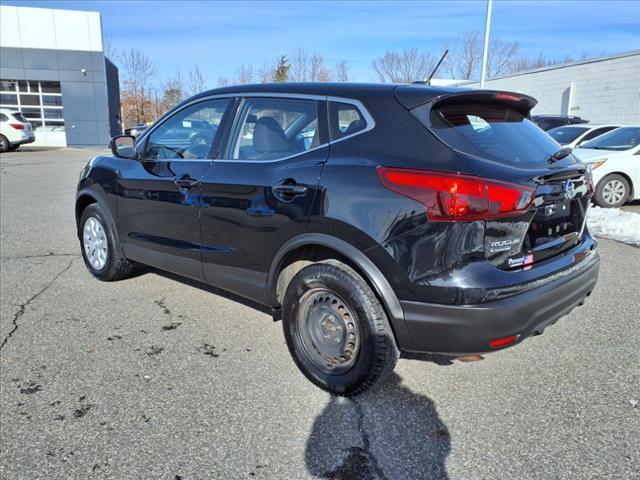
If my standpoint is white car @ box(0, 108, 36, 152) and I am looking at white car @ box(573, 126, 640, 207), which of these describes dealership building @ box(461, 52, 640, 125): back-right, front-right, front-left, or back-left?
front-left

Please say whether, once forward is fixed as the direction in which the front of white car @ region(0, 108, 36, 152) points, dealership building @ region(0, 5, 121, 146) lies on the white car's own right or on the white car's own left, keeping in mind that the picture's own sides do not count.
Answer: on the white car's own right

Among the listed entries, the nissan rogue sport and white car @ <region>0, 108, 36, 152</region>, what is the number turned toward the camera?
0

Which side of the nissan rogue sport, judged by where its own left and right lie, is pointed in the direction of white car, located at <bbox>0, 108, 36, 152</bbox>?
front

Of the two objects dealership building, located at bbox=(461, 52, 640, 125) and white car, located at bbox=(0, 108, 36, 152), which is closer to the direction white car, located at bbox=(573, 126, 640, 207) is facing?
the white car

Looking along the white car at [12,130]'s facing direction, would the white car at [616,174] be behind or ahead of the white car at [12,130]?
behind

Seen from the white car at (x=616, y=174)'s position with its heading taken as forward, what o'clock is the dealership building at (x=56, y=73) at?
The dealership building is roughly at 2 o'clock from the white car.

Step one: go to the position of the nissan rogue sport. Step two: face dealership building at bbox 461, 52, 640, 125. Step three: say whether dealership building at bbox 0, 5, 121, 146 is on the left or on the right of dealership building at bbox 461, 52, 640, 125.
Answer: left

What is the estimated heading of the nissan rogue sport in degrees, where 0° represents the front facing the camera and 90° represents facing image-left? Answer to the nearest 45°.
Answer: approximately 135°

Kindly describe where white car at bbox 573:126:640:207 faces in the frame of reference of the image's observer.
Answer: facing the viewer and to the left of the viewer

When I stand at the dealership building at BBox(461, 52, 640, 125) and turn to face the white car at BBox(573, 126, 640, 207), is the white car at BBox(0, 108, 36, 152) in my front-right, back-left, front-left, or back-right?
front-right

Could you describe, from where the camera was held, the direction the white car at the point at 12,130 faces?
facing away from the viewer and to the left of the viewer
